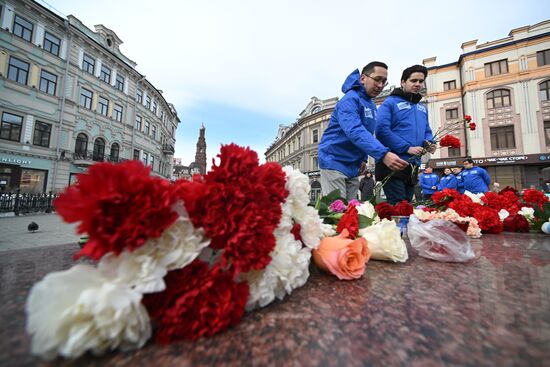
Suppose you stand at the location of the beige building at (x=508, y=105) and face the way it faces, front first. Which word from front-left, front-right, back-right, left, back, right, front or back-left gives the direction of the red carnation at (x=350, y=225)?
front-left

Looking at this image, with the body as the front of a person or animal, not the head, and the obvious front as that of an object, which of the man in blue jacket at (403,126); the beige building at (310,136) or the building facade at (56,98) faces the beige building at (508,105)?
the building facade

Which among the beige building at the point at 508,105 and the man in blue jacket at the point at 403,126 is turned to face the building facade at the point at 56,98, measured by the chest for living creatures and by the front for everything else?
the beige building

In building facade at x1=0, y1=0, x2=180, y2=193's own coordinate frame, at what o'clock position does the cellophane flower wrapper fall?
The cellophane flower wrapper is roughly at 1 o'clock from the building facade.

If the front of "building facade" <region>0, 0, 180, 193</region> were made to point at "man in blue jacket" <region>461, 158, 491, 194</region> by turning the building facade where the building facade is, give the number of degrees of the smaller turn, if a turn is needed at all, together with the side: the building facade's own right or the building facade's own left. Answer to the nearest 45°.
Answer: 0° — it already faces them

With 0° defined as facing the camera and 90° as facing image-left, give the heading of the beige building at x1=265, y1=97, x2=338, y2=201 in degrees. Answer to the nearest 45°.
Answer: approximately 45°

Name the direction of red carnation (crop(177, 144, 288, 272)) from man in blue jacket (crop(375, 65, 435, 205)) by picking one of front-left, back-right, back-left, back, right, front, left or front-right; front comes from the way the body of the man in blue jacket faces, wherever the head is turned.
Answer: front-right

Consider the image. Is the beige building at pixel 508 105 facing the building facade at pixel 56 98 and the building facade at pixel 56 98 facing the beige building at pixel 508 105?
yes

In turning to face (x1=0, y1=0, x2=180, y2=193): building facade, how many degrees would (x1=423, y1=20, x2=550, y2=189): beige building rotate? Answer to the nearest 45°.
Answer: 0° — it already faces it

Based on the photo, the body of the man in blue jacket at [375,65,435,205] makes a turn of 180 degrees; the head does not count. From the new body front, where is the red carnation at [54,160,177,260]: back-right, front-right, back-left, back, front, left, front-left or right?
back-left
